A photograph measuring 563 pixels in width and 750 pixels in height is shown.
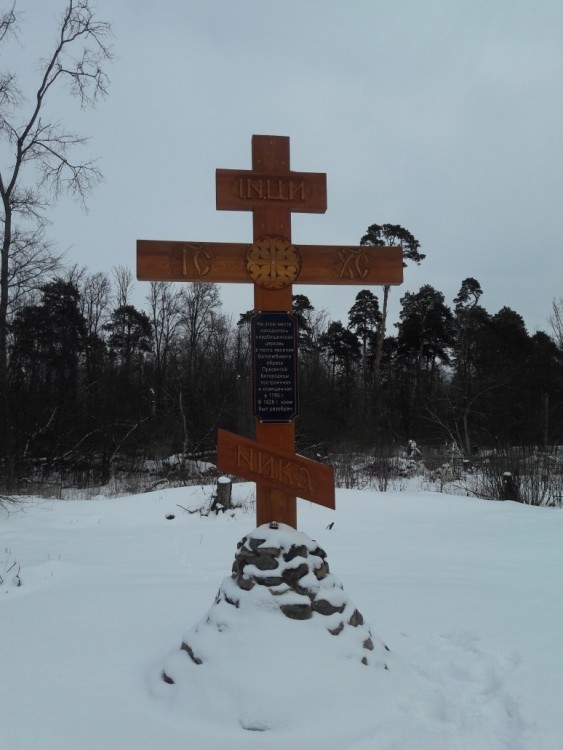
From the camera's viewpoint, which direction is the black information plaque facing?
toward the camera

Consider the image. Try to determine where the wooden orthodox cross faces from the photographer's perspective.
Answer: facing the viewer
